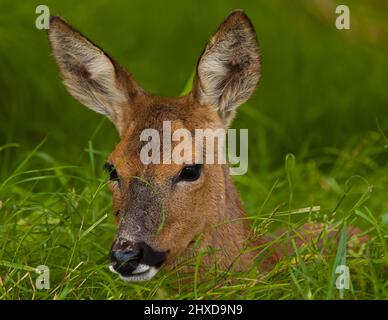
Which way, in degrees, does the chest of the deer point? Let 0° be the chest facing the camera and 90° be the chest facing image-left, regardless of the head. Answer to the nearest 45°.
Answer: approximately 45°
